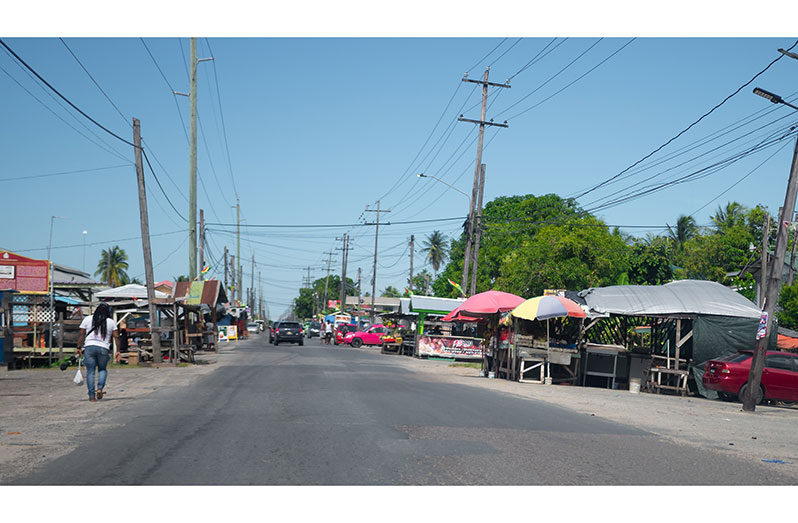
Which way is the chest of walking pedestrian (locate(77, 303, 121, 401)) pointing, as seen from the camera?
away from the camera

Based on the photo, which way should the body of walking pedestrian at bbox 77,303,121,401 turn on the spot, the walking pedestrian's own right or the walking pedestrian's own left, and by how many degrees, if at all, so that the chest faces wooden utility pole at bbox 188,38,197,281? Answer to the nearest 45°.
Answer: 0° — they already face it

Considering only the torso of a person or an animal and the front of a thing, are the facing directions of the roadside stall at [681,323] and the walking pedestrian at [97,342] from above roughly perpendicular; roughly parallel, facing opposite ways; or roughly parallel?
roughly perpendicular

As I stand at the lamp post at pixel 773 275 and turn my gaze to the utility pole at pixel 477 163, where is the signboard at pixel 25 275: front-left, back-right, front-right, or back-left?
front-left

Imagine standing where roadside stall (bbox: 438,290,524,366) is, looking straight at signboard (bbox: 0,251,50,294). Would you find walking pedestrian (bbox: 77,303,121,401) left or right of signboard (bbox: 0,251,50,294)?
left

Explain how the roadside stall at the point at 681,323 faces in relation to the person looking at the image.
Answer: facing the viewer and to the left of the viewer

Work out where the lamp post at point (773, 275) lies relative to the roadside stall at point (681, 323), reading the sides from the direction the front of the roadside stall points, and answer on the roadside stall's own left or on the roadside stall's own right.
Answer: on the roadside stall's own left

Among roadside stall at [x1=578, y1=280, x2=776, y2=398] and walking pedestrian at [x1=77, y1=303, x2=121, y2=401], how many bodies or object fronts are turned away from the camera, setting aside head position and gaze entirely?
1

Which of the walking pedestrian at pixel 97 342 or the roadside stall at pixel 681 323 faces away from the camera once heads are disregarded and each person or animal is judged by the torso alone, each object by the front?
the walking pedestrian

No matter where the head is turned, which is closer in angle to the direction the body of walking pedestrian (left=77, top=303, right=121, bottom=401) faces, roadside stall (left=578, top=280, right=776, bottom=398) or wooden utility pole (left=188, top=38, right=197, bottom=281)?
the wooden utility pole

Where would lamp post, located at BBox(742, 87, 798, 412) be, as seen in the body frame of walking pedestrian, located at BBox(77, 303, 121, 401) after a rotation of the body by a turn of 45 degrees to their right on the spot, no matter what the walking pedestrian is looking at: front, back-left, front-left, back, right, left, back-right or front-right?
front-right

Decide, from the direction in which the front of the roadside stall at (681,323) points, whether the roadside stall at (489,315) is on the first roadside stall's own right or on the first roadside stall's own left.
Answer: on the first roadside stall's own right

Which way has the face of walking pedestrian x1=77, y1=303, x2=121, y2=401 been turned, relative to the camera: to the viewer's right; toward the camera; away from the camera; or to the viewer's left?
away from the camera

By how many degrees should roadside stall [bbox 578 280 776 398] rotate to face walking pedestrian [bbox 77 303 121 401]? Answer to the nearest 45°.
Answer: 0° — it already faces them

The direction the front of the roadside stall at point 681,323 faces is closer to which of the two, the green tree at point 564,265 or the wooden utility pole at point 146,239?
the wooden utility pole
